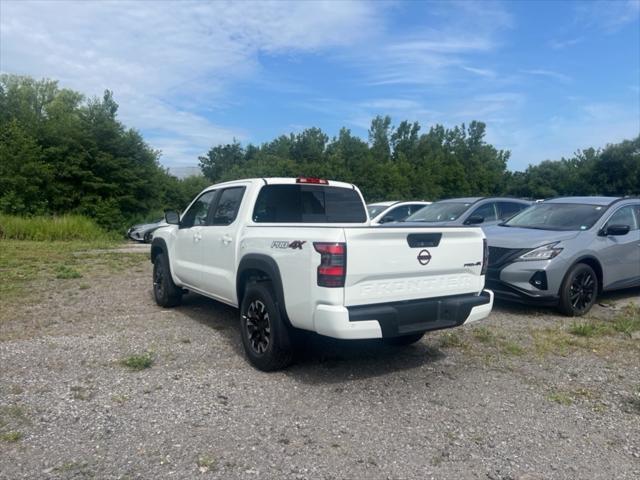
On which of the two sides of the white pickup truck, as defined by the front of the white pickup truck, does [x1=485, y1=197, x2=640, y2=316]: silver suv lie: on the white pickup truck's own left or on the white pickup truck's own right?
on the white pickup truck's own right

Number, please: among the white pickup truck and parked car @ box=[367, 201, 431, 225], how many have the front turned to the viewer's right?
0

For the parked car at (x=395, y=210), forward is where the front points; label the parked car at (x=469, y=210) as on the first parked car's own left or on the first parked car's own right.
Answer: on the first parked car's own left

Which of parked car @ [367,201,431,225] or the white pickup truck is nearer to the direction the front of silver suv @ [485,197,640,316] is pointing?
the white pickup truck

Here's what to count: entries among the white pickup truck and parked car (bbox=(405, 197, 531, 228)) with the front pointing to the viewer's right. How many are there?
0

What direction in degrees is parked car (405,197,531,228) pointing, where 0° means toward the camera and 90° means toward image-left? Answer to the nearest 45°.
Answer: approximately 45°

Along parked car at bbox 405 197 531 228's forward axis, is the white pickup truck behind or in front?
in front

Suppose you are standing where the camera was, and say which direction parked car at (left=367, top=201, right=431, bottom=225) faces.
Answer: facing the viewer and to the left of the viewer

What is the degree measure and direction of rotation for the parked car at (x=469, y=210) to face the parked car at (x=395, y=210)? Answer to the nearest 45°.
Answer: approximately 90° to its right

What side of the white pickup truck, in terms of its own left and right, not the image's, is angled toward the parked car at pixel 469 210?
right

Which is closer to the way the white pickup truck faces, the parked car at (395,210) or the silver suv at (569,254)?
the parked car

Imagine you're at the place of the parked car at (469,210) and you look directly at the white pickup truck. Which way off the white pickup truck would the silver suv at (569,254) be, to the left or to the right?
left

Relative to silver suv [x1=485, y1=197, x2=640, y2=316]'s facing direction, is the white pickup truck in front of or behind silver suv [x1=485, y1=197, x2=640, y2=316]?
in front

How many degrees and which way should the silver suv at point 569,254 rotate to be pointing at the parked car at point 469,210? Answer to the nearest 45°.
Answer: approximately 90° to its right
